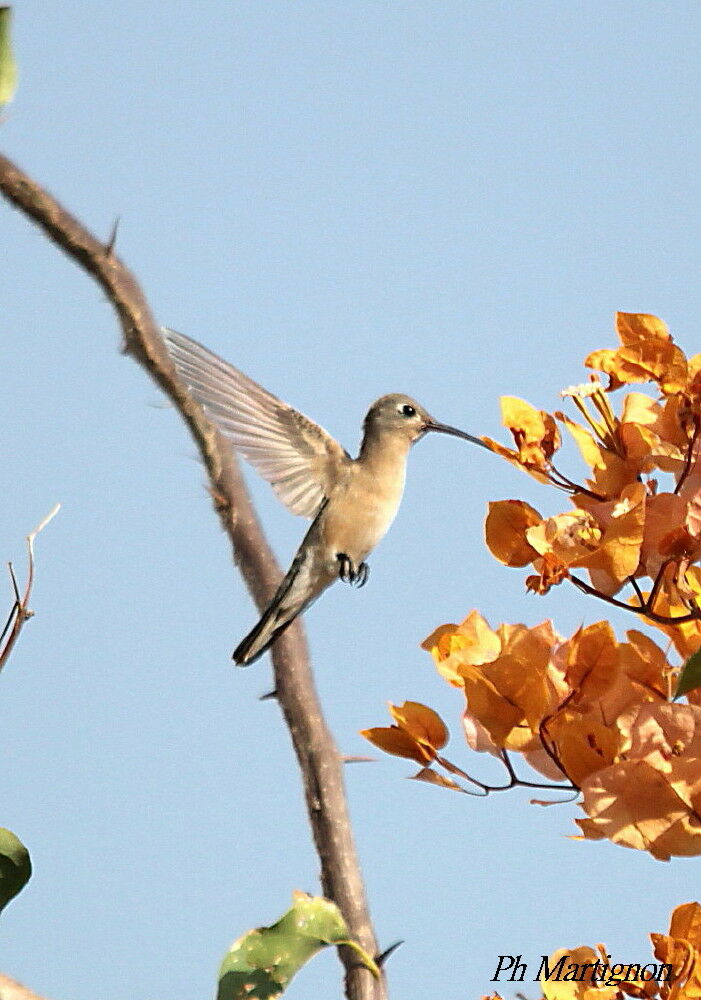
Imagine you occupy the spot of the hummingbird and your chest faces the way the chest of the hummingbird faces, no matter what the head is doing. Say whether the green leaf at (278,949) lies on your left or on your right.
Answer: on your right

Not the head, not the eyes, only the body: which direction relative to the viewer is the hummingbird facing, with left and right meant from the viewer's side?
facing to the right of the viewer
